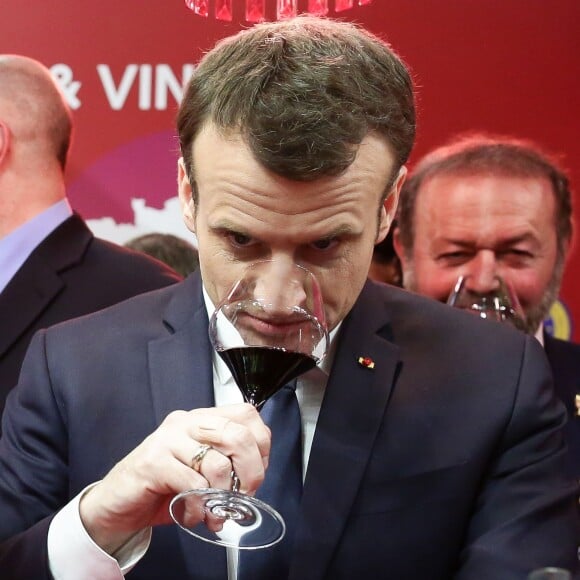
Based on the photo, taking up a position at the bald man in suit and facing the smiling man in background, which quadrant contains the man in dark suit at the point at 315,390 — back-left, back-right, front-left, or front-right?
front-right

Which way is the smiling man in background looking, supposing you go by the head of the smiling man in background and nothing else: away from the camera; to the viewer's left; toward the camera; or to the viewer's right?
toward the camera

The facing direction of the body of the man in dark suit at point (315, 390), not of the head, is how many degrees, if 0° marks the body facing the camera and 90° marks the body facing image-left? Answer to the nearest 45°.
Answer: approximately 0°

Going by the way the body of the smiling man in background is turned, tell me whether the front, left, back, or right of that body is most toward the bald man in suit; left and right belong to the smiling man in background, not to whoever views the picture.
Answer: right

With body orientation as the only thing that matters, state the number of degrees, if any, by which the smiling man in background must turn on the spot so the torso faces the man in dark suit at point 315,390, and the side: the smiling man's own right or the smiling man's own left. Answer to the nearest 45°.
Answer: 0° — they already face them

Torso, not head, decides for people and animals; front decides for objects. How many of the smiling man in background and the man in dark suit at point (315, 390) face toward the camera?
2

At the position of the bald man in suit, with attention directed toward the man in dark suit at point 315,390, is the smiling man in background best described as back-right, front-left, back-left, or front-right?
front-left

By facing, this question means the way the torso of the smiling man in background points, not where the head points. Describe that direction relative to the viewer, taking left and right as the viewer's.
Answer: facing the viewer

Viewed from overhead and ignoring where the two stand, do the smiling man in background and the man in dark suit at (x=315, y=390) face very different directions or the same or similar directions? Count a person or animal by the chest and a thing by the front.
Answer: same or similar directions

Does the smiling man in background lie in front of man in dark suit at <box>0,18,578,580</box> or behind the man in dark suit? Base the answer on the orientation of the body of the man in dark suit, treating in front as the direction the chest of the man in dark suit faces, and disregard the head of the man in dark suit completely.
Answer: behind

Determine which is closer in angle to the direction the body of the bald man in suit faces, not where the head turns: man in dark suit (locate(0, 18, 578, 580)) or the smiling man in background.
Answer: the man in dark suit

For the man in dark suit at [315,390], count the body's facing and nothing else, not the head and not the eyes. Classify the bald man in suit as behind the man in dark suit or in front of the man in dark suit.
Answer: behind

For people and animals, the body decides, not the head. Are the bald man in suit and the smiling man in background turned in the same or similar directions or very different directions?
same or similar directions

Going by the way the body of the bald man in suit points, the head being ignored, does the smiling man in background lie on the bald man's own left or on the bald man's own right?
on the bald man's own left
